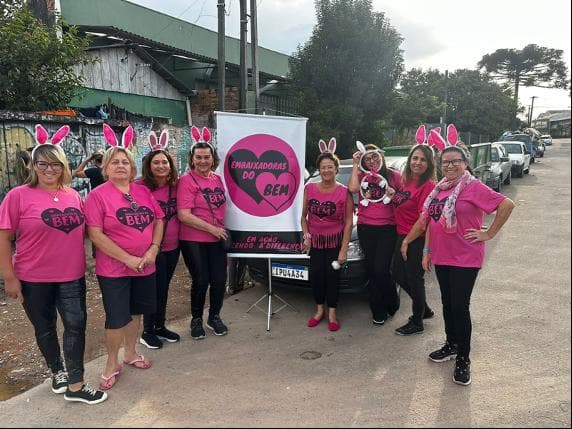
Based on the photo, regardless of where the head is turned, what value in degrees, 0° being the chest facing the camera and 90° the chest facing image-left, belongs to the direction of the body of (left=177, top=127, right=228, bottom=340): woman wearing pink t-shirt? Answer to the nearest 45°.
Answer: approximately 315°

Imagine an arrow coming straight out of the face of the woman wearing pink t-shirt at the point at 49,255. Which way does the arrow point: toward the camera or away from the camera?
toward the camera

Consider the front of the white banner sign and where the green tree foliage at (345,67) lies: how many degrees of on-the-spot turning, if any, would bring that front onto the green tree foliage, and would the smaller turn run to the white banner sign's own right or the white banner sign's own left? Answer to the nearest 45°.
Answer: approximately 180°

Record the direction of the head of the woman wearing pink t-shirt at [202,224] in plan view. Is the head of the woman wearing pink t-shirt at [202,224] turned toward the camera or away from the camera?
toward the camera

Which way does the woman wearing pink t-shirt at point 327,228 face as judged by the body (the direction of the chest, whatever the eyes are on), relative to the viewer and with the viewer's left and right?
facing the viewer

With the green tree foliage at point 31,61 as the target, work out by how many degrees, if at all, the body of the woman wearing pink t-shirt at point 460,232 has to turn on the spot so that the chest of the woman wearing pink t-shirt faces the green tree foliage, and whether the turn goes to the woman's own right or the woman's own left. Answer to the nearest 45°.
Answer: approximately 45° to the woman's own right

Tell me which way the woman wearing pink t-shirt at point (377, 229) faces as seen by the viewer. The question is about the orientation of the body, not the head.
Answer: toward the camera

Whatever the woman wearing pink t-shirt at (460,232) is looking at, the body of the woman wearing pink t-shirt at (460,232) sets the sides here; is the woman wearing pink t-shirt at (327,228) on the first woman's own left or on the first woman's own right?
on the first woman's own right

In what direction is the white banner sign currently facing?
toward the camera

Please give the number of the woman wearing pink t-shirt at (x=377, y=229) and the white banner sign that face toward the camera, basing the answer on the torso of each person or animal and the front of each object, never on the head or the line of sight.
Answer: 2

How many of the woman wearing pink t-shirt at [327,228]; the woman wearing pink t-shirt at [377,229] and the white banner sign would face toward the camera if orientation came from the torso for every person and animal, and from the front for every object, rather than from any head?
3

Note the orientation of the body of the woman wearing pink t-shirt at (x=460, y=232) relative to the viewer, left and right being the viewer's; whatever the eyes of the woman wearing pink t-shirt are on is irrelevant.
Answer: facing the viewer and to the left of the viewer

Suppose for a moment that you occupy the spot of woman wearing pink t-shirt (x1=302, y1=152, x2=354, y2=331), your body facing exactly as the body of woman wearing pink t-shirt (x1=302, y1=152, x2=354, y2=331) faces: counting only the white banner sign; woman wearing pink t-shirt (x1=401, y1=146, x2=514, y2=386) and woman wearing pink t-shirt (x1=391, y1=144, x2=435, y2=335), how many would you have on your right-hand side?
1

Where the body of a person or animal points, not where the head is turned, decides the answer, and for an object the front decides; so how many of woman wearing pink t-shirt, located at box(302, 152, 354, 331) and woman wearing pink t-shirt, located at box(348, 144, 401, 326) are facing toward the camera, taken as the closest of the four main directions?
2

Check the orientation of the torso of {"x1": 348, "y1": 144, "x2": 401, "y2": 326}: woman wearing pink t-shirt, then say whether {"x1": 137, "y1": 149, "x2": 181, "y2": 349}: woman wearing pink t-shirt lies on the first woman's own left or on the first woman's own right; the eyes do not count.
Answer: on the first woman's own right

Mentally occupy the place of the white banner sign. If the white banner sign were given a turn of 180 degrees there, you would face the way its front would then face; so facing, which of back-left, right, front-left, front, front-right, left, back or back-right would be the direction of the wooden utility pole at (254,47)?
front
